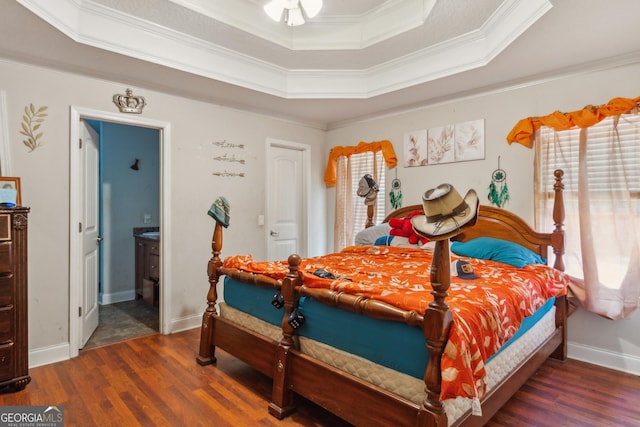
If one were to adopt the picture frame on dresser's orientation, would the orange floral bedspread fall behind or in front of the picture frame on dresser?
in front

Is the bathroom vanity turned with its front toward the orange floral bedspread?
no

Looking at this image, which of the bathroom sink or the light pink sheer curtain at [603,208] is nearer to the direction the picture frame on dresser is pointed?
the light pink sheer curtain

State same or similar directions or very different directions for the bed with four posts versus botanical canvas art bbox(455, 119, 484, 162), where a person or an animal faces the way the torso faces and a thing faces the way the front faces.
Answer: same or similar directions

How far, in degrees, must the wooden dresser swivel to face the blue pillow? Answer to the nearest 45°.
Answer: approximately 45° to its left

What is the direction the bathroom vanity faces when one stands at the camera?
facing the viewer and to the left of the viewer

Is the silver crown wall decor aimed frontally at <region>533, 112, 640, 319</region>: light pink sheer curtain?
no

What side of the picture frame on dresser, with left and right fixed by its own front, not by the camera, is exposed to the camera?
front

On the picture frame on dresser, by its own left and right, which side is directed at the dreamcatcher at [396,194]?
left

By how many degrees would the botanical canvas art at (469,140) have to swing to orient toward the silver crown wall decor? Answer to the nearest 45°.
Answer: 0° — it already faces it

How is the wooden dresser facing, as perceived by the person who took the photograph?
facing the viewer

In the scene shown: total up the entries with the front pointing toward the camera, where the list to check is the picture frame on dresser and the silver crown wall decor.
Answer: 2

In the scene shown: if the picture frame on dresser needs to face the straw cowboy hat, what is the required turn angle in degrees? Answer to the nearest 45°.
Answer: approximately 45° to its left

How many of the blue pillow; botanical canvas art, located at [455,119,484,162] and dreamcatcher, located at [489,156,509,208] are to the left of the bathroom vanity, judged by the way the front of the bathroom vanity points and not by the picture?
3

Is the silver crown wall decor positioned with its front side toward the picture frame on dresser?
no

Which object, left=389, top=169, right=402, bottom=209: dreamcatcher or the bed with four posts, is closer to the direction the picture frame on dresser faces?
the bed with four posts
